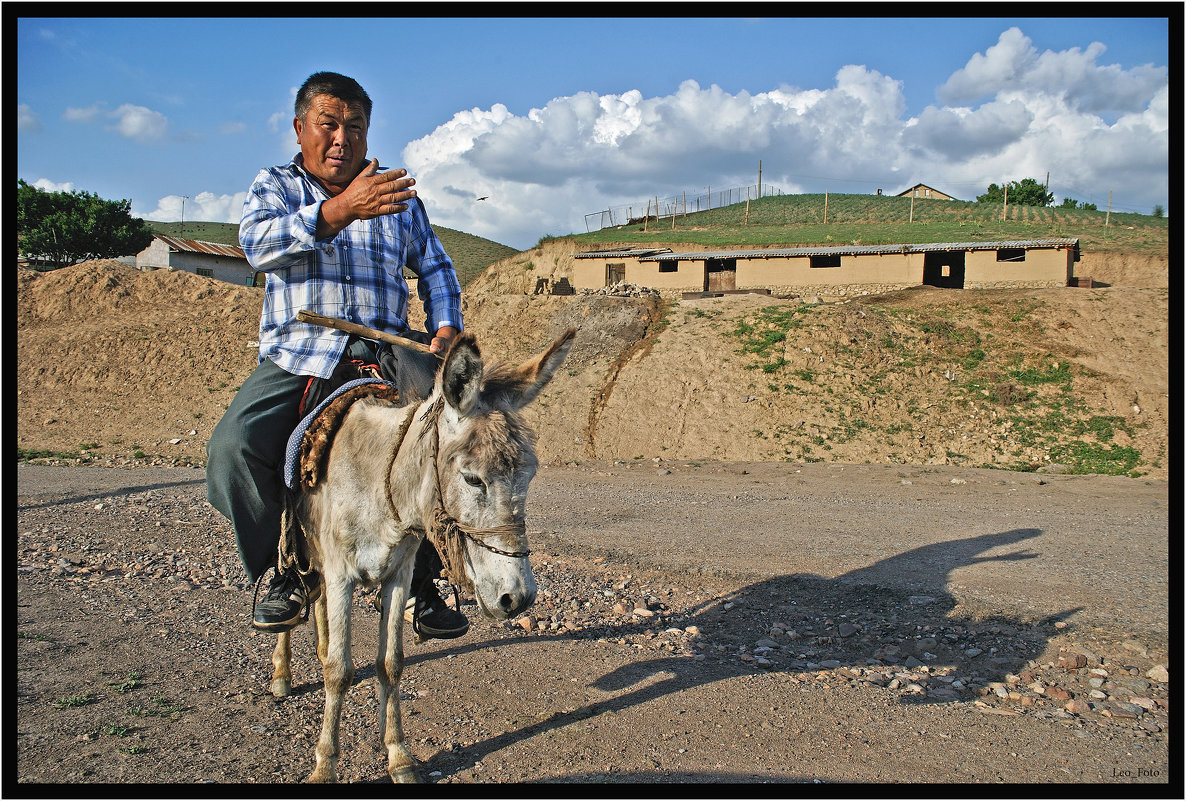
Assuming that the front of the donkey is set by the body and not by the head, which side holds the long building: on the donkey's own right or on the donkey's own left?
on the donkey's own left

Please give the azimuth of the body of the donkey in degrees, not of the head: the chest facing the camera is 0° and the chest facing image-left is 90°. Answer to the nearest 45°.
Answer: approximately 315°
